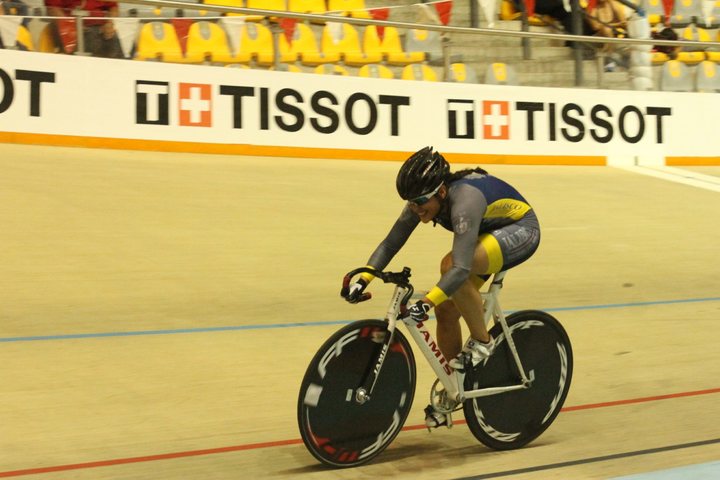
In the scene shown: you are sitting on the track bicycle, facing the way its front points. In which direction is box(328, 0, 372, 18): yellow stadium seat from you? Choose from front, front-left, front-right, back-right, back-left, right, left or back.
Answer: back-right

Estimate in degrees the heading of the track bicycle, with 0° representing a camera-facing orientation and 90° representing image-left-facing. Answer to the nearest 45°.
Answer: approximately 45°

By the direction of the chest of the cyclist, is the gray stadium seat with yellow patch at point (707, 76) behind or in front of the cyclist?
behind

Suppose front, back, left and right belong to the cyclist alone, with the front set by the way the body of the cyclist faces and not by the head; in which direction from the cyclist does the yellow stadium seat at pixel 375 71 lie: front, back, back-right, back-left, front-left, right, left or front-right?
back-right

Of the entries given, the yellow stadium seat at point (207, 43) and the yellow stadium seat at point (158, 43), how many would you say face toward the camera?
2

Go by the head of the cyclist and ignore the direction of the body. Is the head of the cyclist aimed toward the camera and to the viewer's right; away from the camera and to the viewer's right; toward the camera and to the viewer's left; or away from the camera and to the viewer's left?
toward the camera and to the viewer's left
